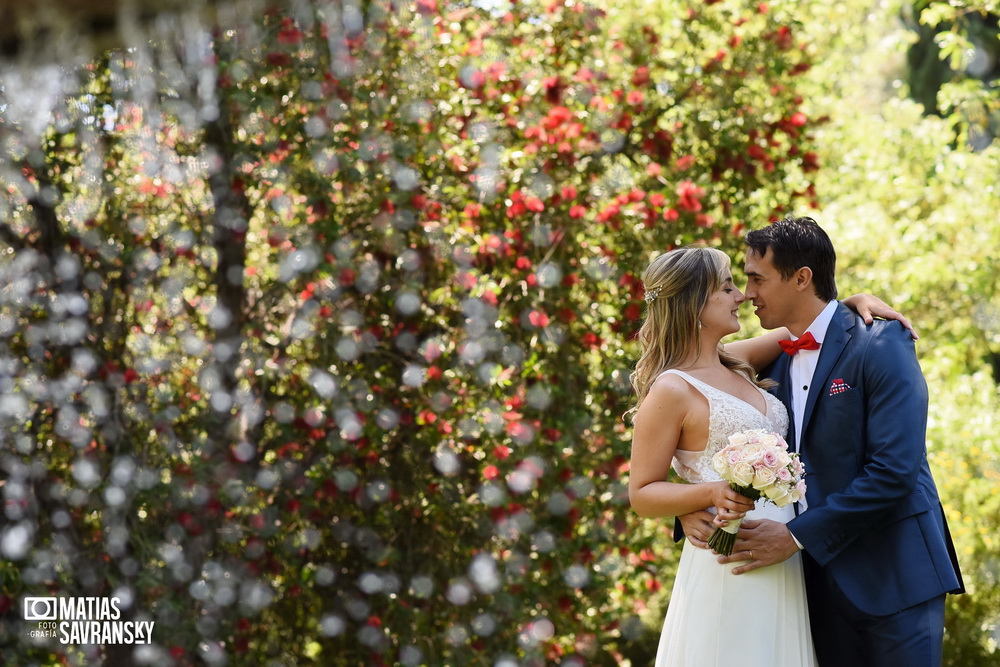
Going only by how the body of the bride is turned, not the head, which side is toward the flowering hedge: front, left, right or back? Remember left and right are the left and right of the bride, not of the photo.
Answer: back

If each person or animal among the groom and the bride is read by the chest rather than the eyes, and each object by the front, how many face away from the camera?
0

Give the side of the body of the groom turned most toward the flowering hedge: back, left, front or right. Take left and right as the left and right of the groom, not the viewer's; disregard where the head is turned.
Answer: right

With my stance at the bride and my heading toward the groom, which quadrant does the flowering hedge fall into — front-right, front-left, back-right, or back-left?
back-left

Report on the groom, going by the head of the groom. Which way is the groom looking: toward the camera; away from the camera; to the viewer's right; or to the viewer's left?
to the viewer's left

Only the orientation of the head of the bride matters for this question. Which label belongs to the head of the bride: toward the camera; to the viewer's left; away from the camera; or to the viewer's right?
to the viewer's right

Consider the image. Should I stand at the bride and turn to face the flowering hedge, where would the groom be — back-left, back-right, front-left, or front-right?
back-right

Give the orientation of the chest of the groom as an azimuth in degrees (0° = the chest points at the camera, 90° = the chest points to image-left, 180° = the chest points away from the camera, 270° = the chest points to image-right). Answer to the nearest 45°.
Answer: approximately 45°

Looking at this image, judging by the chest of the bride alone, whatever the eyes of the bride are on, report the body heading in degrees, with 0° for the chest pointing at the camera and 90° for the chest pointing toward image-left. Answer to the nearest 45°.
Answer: approximately 315°
